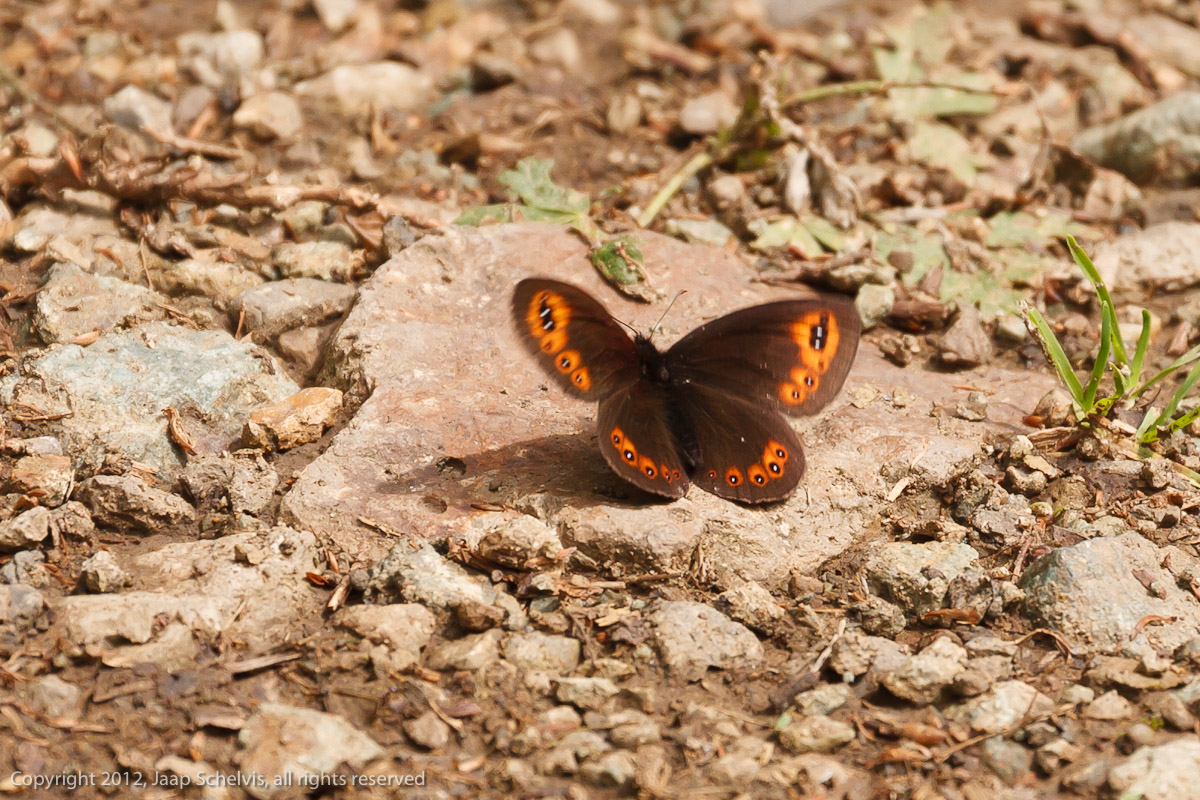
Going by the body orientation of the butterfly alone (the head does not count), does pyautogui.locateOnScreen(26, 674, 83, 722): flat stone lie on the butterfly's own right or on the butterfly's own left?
on the butterfly's own left

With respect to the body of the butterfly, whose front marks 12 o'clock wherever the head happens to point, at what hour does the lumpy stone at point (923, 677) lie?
The lumpy stone is roughly at 5 o'clock from the butterfly.

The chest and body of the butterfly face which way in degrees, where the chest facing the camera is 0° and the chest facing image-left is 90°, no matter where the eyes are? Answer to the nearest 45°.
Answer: approximately 180°

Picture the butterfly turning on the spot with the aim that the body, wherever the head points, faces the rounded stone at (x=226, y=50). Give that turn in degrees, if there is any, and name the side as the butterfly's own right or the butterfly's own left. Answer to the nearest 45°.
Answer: approximately 45° to the butterfly's own left

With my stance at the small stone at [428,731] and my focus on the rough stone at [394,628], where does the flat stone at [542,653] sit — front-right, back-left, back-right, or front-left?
front-right

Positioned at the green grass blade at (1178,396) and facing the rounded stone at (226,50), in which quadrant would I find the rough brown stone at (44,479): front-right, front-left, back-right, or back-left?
front-left

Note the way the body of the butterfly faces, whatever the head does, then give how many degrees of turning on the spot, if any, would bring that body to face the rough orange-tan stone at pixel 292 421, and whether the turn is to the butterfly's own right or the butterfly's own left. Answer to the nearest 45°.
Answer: approximately 90° to the butterfly's own left

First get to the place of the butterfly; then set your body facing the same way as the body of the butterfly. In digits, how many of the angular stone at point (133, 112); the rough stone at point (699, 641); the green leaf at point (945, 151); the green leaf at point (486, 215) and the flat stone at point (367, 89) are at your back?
1

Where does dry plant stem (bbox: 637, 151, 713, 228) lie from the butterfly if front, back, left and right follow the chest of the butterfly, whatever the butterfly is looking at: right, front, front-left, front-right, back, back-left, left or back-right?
front

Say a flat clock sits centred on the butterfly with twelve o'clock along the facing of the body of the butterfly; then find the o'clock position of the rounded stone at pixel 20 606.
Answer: The rounded stone is roughly at 8 o'clock from the butterfly.

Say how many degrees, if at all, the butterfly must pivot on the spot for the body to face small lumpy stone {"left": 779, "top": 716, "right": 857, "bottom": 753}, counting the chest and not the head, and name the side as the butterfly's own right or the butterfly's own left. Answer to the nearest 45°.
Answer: approximately 180°

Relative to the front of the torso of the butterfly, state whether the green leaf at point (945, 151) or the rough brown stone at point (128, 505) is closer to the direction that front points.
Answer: the green leaf

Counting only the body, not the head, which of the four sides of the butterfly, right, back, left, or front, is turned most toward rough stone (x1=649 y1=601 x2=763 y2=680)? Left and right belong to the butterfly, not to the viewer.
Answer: back

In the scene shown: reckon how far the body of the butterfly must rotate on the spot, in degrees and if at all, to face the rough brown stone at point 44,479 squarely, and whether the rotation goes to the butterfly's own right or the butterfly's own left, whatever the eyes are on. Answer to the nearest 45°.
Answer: approximately 90° to the butterfly's own left

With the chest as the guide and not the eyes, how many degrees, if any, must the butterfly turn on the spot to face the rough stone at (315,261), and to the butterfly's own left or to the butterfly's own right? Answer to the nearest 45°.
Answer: approximately 45° to the butterfly's own left

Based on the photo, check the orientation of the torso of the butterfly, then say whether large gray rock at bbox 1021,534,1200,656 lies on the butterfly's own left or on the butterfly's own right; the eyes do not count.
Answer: on the butterfly's own right
